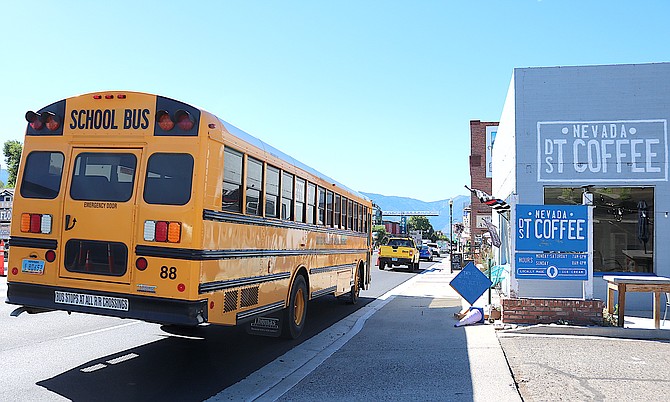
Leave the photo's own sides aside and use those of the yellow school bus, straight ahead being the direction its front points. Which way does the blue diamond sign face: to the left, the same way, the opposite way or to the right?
the opposite way

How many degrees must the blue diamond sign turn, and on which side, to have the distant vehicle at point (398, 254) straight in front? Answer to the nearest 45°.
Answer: approximately 180°

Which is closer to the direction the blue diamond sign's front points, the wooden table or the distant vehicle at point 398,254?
the wooden table
